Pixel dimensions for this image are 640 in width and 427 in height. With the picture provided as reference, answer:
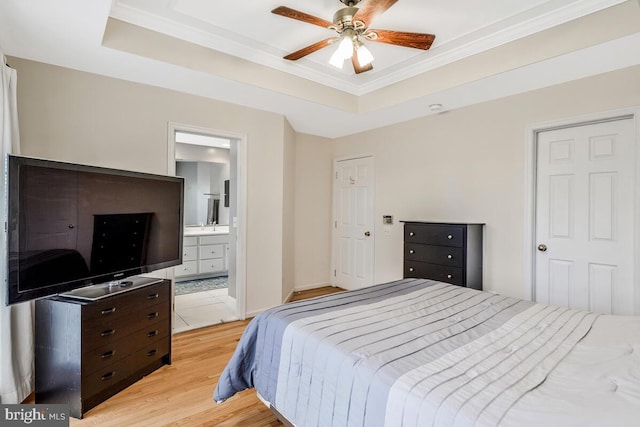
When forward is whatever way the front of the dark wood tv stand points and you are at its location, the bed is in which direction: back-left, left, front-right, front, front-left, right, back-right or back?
front

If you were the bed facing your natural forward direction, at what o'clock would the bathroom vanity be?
The bathroom vanity is roughly at 12 o'clock from the bed.

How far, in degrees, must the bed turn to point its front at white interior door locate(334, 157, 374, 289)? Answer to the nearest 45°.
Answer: approximately 45° to its right

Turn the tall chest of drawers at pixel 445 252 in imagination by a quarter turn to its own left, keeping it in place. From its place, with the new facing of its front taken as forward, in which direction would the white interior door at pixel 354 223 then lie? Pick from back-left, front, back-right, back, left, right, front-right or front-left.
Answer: back

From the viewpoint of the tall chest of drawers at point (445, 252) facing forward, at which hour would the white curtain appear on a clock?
The white curtain is roughly at 12 o'clock from the tall chest of drawers.

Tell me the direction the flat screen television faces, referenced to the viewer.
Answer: facing the viewer and to the right of the viewer

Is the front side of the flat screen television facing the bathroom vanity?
no

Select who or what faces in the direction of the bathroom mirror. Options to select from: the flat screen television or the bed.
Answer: the bed

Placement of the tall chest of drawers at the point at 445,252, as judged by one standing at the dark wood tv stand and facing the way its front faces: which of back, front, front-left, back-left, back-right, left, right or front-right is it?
front-left

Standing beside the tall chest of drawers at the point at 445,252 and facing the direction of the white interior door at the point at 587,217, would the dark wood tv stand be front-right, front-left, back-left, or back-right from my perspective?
back-right

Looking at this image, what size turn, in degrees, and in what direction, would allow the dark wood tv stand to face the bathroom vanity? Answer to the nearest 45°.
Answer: approximately 90° to its left

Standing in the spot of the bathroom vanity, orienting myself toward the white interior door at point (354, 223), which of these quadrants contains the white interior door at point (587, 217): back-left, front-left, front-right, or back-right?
front-right

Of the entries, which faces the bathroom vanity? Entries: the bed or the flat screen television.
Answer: the bed

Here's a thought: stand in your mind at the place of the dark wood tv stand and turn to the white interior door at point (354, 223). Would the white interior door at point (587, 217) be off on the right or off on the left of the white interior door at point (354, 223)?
right

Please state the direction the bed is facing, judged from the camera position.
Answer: facing away from the viewer and to the left of the viewer

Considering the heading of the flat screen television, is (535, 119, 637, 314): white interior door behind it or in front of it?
in front

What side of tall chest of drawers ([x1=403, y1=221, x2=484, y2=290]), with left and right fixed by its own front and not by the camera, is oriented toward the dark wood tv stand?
front

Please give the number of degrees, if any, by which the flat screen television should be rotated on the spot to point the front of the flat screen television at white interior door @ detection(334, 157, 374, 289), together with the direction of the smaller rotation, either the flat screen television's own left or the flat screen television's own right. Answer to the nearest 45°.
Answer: approximately 45° to the flat screen television's own left

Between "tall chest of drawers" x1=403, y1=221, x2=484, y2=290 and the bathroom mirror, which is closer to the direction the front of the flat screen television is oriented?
the tall chest of drawers

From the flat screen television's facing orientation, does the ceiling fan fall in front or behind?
in front

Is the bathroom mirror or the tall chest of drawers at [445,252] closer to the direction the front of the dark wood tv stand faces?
the tall chest of drawers

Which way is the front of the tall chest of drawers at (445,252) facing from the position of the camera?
facing the viewer and to the left of the viewer

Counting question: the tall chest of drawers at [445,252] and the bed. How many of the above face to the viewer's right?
0
